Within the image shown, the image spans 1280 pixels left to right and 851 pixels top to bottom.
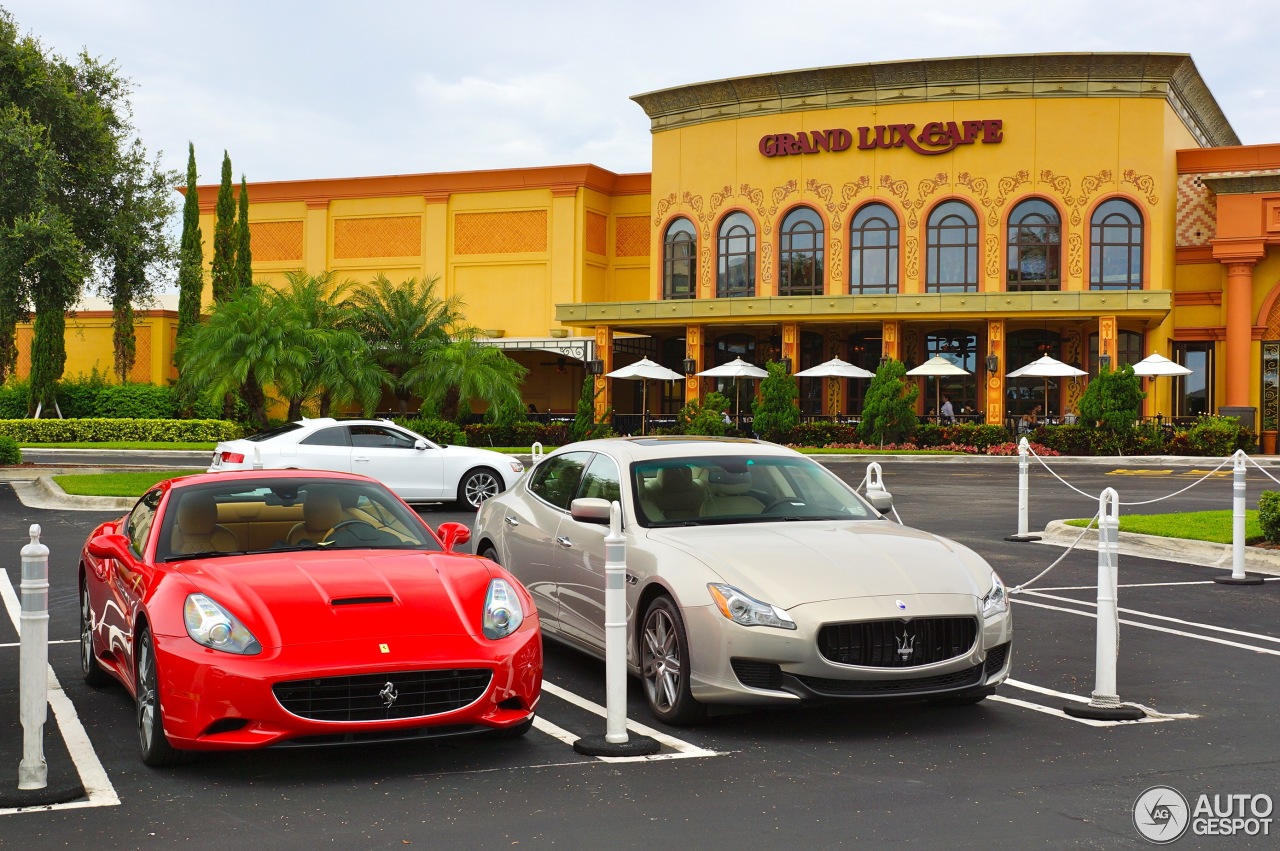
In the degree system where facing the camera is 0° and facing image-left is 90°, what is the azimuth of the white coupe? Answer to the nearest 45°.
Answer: approximately 270°

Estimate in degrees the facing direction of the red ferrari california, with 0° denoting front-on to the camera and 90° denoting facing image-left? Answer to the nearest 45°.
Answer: approximately 315°

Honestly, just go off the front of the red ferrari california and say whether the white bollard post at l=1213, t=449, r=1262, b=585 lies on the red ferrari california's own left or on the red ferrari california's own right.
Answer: on the red ferrari california's own left

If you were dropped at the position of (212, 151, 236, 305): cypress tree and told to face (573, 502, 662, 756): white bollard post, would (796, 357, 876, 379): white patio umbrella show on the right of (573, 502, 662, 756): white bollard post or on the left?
left

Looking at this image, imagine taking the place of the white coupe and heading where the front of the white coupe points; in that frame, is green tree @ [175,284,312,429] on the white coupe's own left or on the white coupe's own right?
on the white coupe's own left

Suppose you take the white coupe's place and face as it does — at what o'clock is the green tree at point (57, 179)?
The green tree is roughly at 8 o'clock from the white coupe.

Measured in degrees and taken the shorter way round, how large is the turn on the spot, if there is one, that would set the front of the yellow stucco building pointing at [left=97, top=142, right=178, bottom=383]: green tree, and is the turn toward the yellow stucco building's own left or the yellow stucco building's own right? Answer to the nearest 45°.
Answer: approximately 45° to the yellow stucco building's own right

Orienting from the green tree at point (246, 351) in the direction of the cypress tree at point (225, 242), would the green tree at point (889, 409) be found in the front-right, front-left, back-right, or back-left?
back-right

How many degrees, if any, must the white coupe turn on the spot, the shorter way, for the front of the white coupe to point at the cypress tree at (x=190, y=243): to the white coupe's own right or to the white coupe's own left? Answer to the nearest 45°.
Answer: approximately 90° to the white coupe's own left

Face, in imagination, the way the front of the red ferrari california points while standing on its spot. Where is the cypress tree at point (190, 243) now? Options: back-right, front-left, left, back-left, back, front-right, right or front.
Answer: back-left

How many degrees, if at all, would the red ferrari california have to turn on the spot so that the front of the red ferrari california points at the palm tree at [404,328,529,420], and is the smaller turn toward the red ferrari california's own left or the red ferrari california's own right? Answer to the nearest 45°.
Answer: approximately 135° to the red ferrari california's own left

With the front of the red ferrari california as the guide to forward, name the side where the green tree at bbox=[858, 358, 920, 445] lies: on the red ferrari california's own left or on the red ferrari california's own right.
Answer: on the red ferrari california's own left

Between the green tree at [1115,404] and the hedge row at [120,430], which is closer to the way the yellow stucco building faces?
the green tree

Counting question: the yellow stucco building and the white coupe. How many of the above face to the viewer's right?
1

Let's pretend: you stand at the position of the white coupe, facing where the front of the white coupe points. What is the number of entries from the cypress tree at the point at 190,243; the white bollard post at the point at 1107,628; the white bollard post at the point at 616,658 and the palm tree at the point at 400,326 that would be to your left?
2

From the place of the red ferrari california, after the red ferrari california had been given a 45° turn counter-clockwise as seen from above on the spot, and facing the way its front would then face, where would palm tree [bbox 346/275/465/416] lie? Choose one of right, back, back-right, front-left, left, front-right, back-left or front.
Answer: left

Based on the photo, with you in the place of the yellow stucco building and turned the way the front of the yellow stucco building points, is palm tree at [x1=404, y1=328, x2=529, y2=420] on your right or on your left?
on your right
